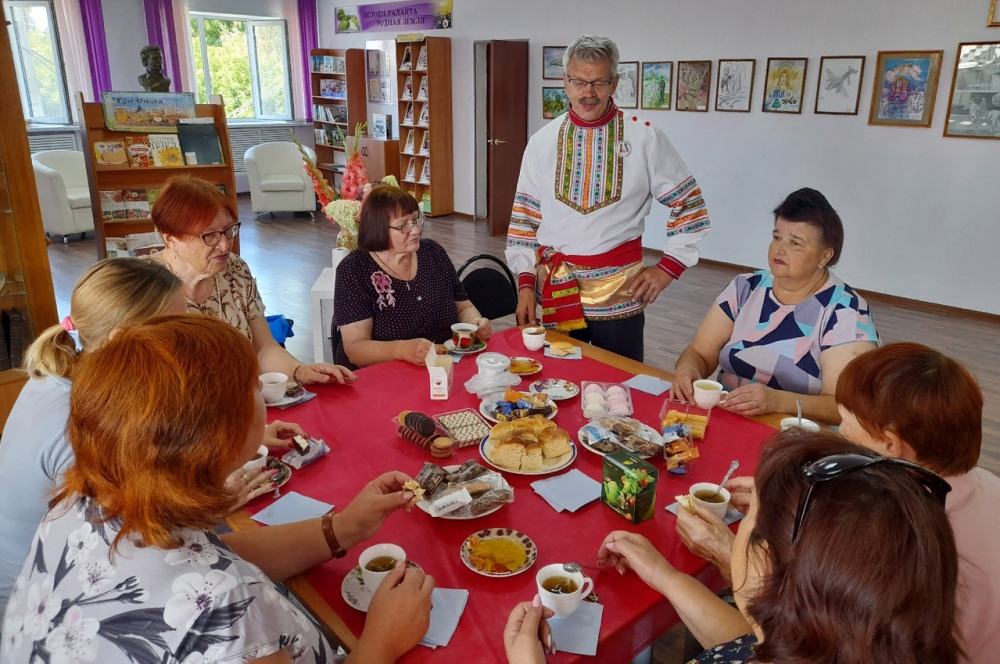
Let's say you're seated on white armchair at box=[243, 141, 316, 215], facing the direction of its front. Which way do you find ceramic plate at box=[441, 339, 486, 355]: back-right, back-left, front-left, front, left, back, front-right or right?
front

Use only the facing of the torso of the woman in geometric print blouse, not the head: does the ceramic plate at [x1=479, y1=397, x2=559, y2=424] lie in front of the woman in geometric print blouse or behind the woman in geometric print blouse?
in front

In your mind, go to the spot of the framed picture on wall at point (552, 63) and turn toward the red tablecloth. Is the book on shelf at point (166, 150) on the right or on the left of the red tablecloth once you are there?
right

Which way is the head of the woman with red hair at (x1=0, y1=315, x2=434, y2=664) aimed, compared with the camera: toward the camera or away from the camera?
away from the camera

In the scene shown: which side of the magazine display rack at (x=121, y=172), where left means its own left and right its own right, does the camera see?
front

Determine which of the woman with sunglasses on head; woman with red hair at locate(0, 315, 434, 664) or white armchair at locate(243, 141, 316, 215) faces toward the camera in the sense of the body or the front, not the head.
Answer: the white armchair

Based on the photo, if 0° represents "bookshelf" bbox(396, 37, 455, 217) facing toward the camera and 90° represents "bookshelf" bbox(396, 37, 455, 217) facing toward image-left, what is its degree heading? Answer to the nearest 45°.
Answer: approximately 45°

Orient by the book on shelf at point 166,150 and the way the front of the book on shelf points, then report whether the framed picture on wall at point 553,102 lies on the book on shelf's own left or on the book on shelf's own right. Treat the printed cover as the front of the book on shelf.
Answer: on the book on shelf's own left

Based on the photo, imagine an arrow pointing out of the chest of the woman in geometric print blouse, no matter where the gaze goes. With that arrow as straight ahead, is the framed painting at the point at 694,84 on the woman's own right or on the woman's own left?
on the woman's own right

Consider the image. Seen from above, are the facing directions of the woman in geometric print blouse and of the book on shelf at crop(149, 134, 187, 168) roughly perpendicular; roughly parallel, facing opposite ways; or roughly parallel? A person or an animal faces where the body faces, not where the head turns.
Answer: roughly perpendicular

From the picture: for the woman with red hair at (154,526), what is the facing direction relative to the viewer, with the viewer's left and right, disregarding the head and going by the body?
facing away from the viewer and to the right of the viewer

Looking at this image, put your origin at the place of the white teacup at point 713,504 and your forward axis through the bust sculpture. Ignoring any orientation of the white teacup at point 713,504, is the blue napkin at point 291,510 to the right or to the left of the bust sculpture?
left

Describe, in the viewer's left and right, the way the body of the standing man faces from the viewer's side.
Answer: facing the viewer

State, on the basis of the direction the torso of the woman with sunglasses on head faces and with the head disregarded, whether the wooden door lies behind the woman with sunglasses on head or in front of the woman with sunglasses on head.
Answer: in front

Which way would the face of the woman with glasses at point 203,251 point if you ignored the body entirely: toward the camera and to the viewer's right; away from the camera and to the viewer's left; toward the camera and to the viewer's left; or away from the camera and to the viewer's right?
toward the camera and to the viewer's right

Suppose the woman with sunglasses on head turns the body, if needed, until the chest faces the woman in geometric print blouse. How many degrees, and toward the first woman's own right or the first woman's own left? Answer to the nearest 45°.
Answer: approximately 45° to the first woman's own right
